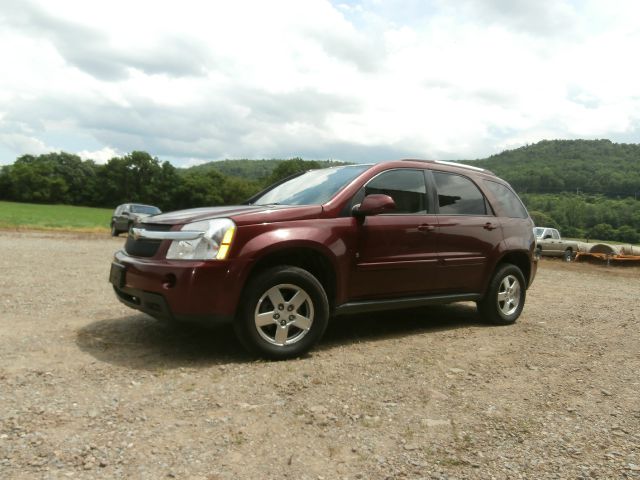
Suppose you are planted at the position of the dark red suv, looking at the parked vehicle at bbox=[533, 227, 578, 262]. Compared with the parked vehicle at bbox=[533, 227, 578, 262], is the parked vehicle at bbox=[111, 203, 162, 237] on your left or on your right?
left

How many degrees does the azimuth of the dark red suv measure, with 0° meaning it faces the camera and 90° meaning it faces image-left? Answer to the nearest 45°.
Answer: approximately 45°

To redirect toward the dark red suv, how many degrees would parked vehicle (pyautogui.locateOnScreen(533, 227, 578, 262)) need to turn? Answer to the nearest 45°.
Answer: approximately 45° to its left

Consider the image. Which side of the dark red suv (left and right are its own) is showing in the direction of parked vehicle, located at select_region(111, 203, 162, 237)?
right

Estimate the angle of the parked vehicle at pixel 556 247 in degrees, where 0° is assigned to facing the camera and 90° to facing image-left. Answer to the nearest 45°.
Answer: approximately 45°

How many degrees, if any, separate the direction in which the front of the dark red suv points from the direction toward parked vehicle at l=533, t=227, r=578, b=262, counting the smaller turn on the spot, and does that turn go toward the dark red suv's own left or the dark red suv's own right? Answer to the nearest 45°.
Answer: approximately 180°

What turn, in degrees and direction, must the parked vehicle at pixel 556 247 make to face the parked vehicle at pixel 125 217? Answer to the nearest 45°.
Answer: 0° — it already faces it

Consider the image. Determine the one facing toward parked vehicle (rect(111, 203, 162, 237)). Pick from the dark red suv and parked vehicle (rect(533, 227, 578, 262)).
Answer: parked vehicle (rect(533, 227, 578, 262))

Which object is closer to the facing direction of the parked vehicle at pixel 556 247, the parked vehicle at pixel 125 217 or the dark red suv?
the parked vehicle
